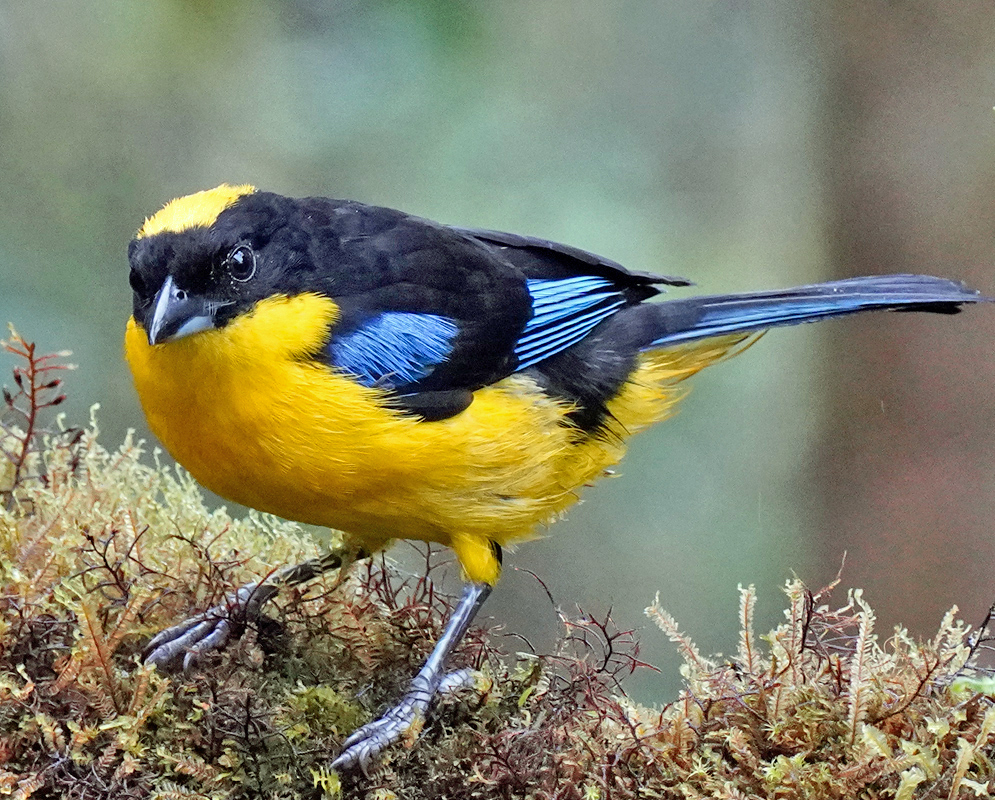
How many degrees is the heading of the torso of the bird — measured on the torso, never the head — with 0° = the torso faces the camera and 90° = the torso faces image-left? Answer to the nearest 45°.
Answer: approximately 45°
